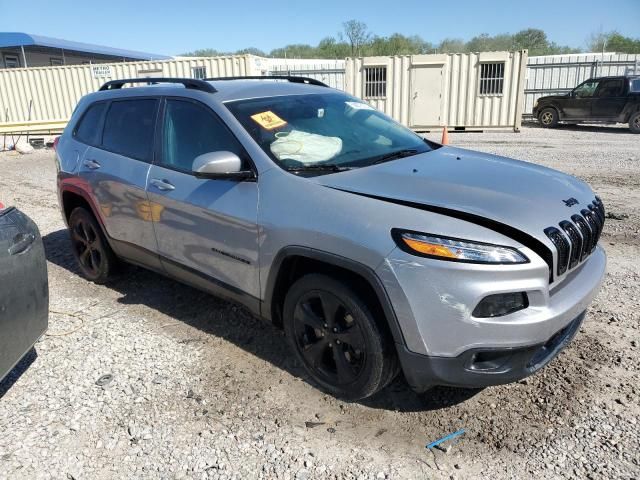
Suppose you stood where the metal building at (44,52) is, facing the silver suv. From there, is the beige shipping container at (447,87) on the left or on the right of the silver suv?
left

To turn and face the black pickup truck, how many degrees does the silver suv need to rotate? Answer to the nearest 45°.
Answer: approximately 90° to its left

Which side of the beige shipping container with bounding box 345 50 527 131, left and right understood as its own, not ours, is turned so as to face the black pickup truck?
left

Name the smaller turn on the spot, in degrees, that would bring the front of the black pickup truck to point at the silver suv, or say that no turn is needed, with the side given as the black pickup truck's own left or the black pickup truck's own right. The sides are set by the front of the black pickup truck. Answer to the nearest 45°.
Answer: approximately 90° to the black pickup truck's own left

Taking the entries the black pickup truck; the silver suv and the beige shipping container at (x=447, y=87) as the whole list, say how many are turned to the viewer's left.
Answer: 1

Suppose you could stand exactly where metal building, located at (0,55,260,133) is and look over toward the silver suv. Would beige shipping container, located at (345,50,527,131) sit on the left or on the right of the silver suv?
left

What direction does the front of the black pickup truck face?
to the viewer's left

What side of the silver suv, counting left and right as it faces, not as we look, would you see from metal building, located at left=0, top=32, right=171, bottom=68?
back

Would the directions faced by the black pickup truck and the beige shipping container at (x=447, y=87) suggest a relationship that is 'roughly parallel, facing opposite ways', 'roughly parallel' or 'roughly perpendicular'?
roughly perpendicular

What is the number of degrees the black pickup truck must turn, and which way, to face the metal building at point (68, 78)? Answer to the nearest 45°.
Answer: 0° — it already faces it

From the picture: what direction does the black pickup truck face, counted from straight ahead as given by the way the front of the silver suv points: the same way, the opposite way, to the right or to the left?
the opposite way

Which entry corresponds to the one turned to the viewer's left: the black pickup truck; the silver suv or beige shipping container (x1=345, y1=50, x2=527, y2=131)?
the black pickup truck

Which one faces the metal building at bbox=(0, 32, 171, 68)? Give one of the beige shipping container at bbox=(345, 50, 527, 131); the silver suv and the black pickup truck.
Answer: the black pickup truck

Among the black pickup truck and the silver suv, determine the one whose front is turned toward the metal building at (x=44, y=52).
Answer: the black pickup truck

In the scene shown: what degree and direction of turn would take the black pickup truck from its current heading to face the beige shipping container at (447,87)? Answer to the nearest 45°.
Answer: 0° — it already faces it
